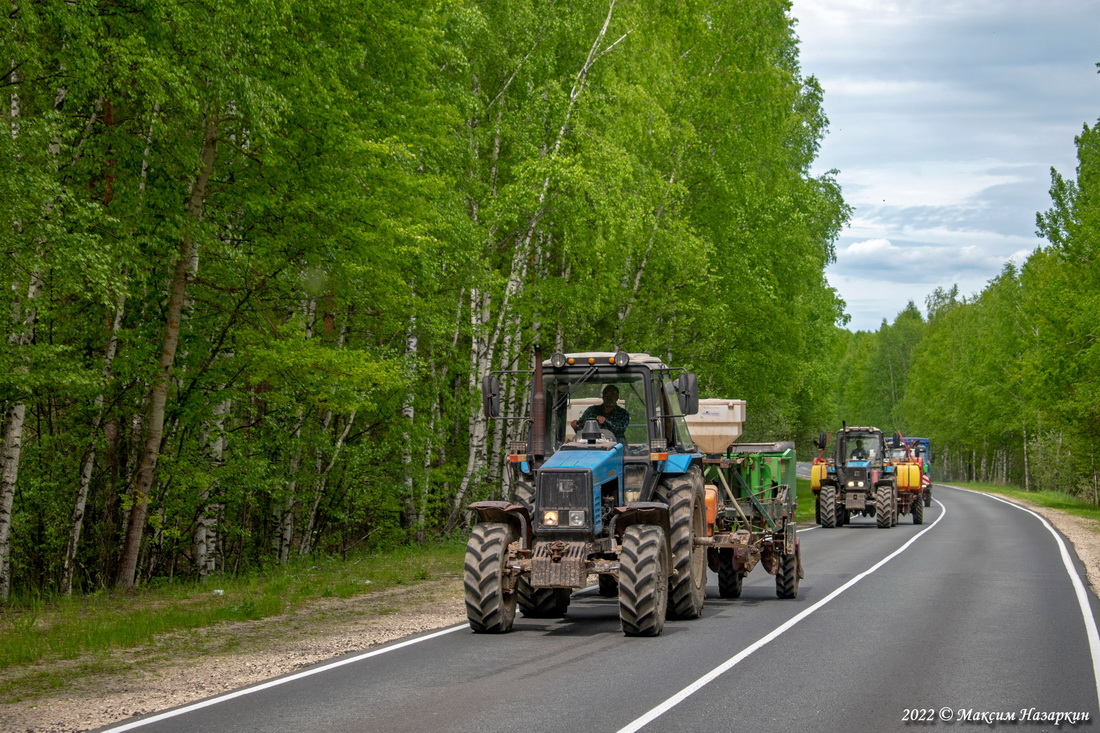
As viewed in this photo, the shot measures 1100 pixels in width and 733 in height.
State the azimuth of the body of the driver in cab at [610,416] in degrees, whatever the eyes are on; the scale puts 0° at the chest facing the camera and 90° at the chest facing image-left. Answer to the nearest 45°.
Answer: approximately 45°

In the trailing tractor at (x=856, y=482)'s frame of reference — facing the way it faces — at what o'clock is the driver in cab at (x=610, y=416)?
The driver in cab is roughly at 12 o'clock from the trailing tractor.

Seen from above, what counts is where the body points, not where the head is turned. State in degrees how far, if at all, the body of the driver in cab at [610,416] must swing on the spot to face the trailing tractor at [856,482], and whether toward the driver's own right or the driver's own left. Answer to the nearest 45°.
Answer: approximately 135° to the driver's own right

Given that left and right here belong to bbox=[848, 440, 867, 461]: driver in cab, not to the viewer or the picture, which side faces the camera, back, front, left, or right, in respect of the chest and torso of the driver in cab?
front

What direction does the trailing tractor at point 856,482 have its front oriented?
toward the camera

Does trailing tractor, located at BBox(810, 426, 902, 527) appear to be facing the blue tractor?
yes

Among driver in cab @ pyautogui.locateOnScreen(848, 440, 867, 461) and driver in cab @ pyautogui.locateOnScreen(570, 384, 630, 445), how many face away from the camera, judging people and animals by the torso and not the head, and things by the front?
0

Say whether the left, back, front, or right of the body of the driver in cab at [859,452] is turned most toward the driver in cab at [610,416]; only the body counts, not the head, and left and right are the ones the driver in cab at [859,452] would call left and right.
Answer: front

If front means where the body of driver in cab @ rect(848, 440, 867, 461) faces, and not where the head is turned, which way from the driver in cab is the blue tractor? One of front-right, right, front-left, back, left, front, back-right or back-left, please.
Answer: front
